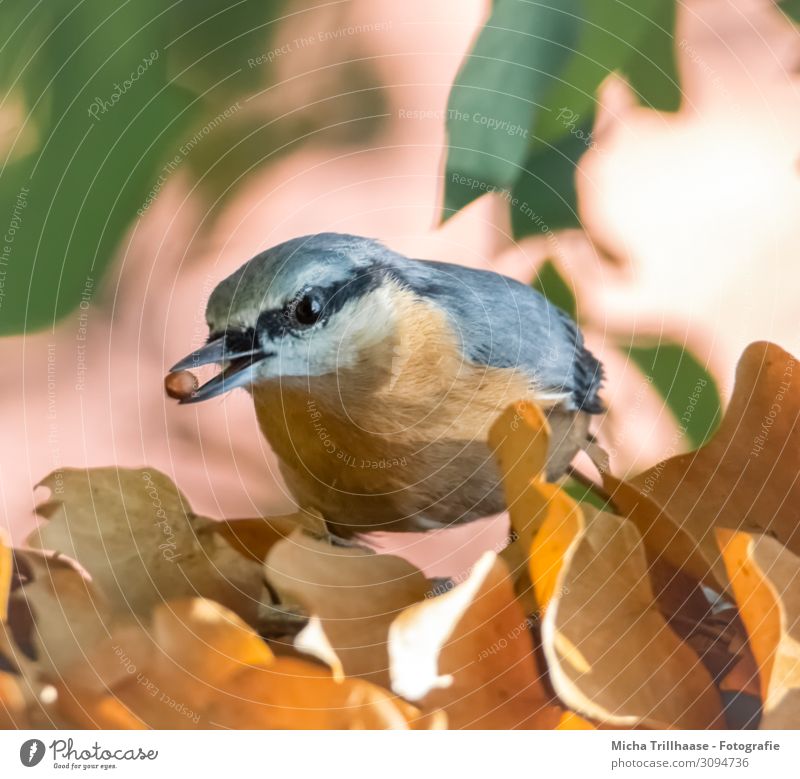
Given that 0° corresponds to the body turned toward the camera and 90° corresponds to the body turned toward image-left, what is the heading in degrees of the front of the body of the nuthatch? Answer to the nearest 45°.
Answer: approximately 45°
